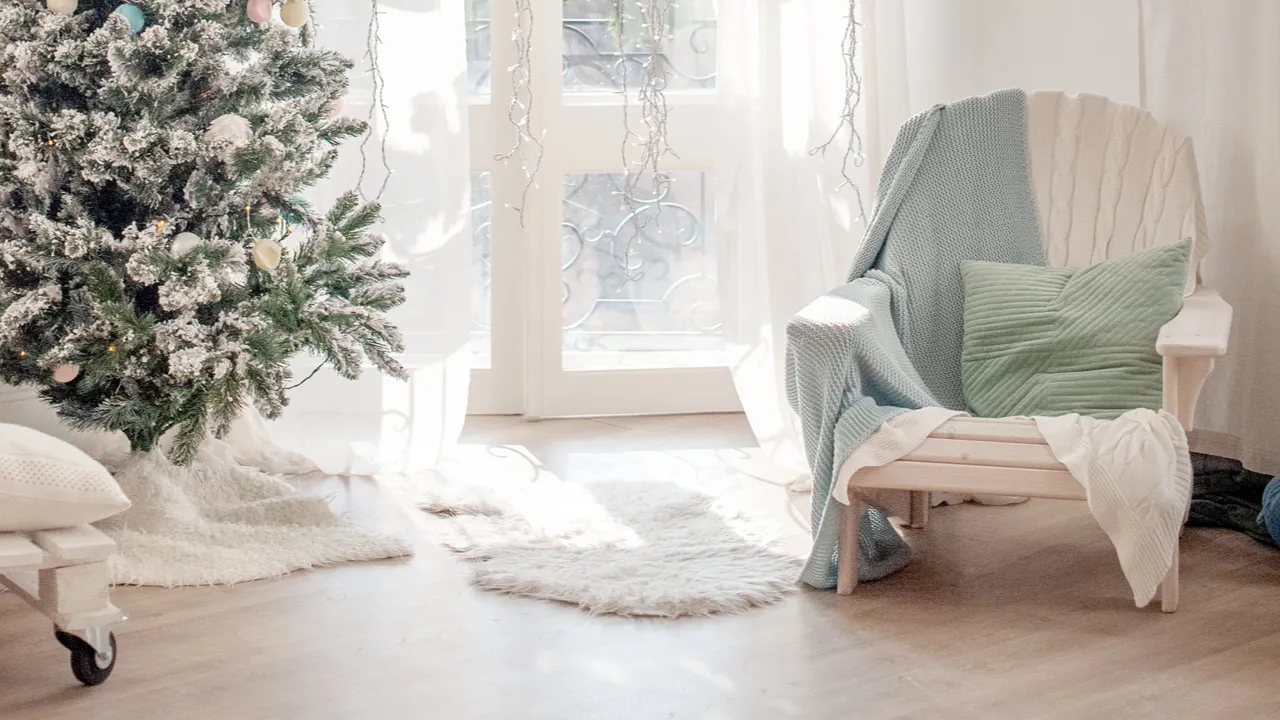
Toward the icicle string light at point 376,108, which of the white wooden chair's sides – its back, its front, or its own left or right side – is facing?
right

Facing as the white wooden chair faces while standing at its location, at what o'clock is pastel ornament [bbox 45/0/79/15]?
The pastel ornament is roughly at 2 o'clock from the white wooden chair.

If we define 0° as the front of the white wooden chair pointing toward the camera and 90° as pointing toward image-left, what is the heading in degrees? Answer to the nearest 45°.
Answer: approximately 0°

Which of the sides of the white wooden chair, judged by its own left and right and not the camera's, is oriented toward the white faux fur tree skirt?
right
